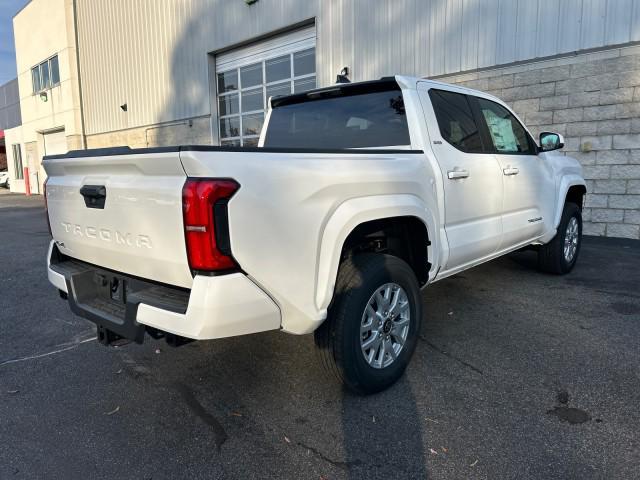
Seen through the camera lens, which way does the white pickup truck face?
facing away from the viewer and to the right of the viewer
